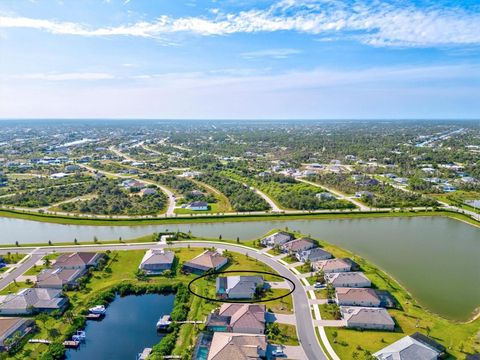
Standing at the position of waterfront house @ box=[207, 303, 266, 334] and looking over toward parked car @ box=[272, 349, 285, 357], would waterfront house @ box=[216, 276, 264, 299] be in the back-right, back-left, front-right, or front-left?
back-left

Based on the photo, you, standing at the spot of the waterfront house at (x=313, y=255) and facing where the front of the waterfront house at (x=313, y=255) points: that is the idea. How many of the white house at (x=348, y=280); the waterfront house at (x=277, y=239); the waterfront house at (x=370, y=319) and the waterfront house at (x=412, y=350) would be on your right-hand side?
1

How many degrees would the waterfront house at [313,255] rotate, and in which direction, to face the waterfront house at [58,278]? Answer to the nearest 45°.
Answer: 0° — it already faces it

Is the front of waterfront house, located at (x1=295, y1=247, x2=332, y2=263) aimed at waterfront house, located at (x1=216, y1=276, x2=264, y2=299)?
yes

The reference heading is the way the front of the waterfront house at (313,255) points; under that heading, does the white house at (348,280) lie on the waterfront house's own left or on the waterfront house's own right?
on the waterfront house's own left

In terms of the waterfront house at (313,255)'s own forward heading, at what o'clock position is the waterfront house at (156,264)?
the waterfront house at (156,264) is roughly at 1 o'clock from the waterfront house at (313,255).

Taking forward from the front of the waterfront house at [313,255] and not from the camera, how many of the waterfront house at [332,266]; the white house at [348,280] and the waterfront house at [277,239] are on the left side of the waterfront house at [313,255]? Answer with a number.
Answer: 2

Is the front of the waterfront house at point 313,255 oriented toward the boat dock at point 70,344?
yes

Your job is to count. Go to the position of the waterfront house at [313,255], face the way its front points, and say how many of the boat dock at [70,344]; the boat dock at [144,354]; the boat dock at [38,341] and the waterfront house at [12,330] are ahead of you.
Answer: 4

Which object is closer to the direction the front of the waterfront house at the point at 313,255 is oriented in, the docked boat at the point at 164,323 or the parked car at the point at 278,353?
the docked boat

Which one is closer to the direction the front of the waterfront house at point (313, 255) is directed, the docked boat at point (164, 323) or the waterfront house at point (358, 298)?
the docked boat

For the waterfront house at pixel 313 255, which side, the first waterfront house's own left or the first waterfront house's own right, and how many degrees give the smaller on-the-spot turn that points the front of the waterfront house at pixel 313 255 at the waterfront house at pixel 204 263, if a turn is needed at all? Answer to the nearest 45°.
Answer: approximately 45° to the first waterfront house's own right

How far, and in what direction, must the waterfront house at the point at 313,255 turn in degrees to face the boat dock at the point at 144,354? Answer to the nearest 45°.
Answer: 0° — it already faces it

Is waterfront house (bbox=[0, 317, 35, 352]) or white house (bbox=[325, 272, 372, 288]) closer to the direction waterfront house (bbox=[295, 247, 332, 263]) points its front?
the waterfront house

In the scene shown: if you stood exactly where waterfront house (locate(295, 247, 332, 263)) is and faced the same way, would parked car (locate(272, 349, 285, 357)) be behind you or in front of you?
in front

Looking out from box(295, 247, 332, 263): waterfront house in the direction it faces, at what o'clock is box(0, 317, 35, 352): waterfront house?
box(0, 317, 35, 352): waterfront house is roughly at 12 o'clock from box(295, 247, 332, 263): waterfront house.

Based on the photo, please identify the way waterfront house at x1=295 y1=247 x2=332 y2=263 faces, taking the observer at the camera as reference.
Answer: facing the viewer and to the left of the viewer

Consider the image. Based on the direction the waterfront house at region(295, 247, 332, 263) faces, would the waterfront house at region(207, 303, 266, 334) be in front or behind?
in front

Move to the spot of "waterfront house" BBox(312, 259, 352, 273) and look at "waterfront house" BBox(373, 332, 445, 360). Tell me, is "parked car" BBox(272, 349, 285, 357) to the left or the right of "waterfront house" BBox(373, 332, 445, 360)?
right

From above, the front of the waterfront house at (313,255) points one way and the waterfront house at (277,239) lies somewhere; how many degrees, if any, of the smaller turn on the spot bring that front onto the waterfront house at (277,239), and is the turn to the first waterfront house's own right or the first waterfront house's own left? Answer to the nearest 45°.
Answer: approximately 90° to the first waterfront house's own right
